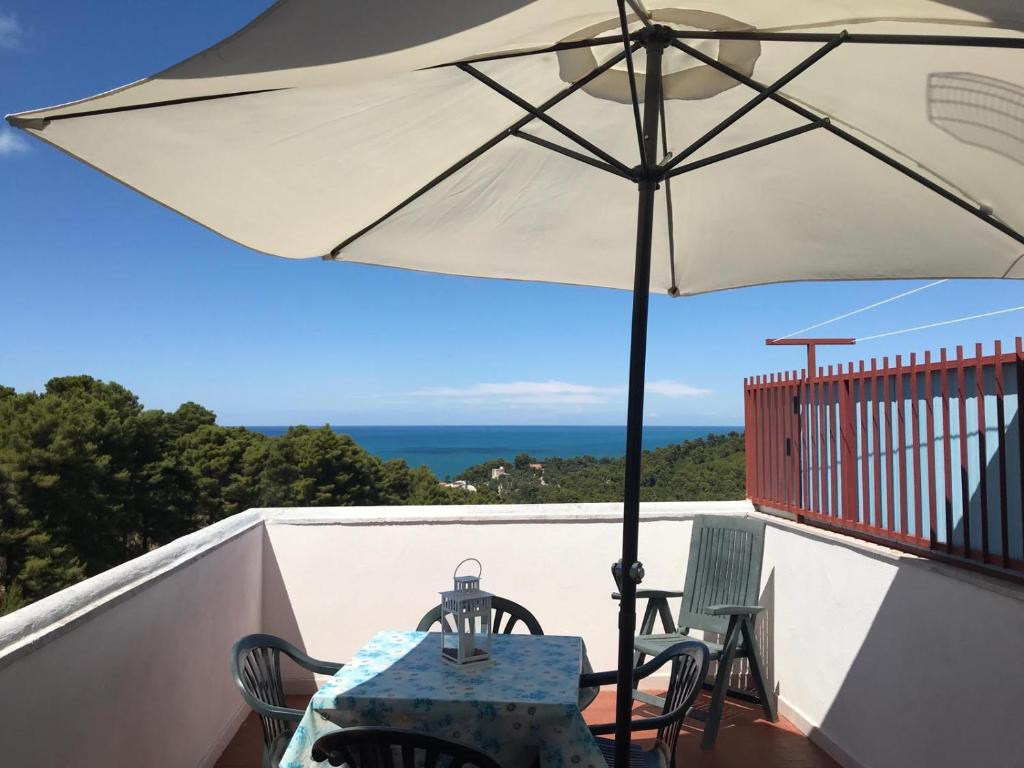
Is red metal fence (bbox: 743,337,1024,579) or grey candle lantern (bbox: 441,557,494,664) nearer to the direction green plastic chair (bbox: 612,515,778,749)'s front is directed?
the grey candle lantern

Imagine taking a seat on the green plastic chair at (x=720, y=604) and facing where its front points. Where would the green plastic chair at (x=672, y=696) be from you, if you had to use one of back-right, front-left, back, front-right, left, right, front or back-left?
front-left

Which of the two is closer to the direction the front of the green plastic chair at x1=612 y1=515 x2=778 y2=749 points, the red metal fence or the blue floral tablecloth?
the blue floral tablecloth

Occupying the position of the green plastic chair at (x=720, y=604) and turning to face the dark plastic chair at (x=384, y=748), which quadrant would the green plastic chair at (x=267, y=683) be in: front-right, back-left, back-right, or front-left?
front-right

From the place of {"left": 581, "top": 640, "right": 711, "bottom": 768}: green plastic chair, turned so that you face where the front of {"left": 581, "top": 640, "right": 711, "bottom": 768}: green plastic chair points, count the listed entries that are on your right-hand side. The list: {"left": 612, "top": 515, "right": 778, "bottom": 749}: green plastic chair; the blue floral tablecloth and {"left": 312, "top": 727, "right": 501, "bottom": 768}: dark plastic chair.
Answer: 1

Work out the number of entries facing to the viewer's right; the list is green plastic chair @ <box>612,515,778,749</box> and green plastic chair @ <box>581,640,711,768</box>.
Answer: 0

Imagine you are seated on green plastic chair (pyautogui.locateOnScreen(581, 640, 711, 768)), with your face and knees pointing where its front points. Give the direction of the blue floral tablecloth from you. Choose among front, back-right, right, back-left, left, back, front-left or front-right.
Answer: front-left

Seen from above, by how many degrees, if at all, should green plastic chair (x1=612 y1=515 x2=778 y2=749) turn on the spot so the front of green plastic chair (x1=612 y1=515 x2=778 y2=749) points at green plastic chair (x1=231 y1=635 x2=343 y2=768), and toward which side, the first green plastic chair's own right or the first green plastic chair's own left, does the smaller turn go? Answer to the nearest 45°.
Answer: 0° — it already faces it

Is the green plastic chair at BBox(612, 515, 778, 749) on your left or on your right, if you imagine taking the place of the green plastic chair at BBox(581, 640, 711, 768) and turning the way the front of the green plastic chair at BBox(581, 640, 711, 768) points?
on your right

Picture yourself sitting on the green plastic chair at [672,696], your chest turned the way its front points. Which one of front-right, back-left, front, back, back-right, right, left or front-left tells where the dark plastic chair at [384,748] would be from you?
front-left

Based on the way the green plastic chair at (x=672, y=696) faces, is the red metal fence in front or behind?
behind

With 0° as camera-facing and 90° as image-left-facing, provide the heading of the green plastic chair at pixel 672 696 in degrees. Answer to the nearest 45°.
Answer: approximately 90°

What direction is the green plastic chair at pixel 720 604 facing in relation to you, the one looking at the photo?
facing the viewer and to the left of the viewer

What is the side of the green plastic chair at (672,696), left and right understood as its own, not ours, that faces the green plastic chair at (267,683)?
front
